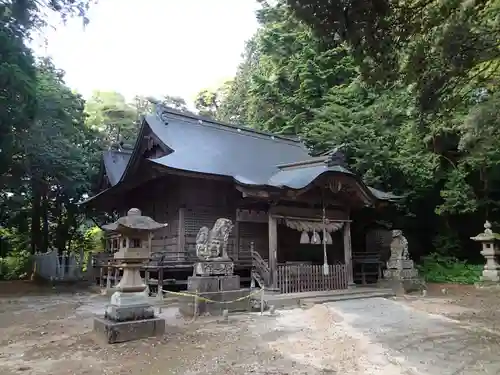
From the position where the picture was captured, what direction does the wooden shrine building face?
facing the viewer and to the right of the viewer

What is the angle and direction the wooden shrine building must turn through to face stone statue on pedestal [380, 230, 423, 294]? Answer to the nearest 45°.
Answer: approximately 45° to its left

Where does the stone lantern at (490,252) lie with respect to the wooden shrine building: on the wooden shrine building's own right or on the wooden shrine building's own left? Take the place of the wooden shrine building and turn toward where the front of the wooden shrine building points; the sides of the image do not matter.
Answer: on the wooden shrine building's own left

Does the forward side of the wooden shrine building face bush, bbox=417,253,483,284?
no

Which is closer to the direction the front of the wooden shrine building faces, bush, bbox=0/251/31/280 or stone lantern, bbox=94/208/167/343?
the stone lantern

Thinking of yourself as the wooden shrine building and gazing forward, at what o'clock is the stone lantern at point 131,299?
The stone lantern is roughly at 2 o'clock from the wooden shrine building.

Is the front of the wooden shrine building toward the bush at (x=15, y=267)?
no

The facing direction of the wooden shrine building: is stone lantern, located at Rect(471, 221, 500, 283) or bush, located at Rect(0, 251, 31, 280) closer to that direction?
the stone lantern
